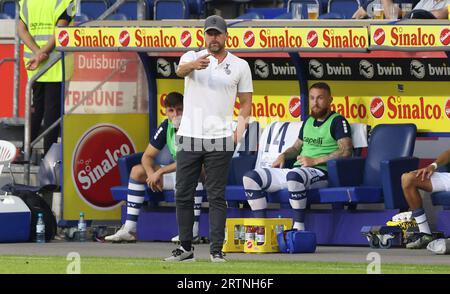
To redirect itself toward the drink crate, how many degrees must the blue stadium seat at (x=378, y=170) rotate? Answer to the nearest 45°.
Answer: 0° — it already faces it

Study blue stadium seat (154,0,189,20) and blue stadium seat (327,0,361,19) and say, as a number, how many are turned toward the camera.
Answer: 2

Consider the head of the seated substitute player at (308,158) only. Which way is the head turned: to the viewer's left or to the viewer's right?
to the viewer's left

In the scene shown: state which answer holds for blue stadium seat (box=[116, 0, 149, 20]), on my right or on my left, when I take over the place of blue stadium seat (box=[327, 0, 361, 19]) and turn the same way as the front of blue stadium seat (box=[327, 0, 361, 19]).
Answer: on my right

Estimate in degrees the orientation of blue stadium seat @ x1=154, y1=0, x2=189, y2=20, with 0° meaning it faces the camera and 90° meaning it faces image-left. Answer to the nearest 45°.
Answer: approximately 0°

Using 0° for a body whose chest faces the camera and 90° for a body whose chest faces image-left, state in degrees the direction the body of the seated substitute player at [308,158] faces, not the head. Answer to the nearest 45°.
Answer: approximately 45°

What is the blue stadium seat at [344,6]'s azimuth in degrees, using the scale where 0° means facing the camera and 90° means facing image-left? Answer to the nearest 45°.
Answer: approximately 0°
